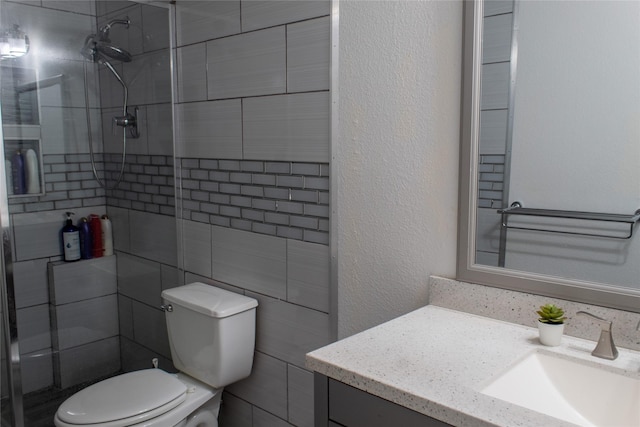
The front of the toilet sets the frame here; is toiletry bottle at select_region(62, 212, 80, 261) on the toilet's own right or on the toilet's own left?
on the toilet's own right

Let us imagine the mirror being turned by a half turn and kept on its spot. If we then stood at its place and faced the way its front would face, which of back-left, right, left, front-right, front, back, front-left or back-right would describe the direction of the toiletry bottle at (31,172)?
back-left

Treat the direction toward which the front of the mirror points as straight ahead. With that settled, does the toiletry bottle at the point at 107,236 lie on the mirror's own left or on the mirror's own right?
on the mirror's own right

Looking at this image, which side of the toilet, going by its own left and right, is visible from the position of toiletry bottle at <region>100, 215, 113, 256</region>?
right

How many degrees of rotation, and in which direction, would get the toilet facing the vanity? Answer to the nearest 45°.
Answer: approximately 90° to its left

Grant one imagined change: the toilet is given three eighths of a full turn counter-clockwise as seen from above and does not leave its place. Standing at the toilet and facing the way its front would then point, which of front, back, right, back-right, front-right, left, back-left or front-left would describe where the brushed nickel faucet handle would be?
front-right

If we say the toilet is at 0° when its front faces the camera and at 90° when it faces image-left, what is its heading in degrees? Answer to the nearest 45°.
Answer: approximately 45°

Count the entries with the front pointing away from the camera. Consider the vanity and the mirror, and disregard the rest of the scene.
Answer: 0

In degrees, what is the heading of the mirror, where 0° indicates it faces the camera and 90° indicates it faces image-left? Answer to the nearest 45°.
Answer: approximately 45°

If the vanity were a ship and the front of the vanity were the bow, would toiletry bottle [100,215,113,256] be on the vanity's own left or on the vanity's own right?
on the vanity's own right
